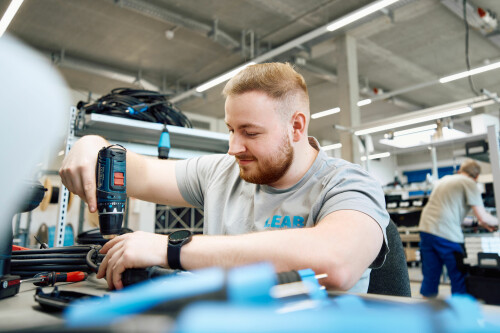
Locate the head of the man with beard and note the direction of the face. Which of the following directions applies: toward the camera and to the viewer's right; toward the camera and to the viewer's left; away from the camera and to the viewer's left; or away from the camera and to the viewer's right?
toward the camera and to the viewer's left

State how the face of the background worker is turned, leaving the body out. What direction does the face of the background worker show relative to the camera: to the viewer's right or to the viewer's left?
to the viewer's right

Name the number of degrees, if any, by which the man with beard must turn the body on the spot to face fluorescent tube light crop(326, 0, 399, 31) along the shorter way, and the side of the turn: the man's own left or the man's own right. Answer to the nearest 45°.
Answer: approximately 180°

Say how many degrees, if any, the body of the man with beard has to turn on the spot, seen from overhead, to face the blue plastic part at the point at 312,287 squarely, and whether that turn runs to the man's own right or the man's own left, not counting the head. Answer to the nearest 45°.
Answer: approximately 45° to the man's own left

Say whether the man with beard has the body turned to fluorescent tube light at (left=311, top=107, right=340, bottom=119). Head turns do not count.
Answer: no

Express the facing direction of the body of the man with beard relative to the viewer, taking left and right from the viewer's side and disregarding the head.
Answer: facing the viewer and to the left of the viewer

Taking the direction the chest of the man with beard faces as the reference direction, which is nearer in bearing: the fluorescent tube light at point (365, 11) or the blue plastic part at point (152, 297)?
the blue plastic part

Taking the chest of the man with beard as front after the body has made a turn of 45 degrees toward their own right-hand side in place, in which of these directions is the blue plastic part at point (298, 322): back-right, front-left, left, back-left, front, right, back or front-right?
left

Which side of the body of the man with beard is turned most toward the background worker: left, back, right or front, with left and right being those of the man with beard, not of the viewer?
back

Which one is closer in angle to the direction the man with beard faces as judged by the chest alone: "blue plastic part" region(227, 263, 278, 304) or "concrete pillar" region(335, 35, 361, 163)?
the blue plastic part

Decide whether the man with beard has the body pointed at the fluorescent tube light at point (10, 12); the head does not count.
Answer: no

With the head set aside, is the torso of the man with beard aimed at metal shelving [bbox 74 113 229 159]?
no

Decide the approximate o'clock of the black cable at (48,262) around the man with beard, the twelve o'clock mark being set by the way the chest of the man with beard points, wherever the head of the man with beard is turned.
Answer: The black cable is roughly at 1 o'clock from the man with beard.

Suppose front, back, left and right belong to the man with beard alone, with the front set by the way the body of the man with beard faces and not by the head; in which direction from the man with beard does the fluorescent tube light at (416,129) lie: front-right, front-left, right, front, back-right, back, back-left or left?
back

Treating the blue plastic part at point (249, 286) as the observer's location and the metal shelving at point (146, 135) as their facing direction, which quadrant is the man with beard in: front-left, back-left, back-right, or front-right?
front-right

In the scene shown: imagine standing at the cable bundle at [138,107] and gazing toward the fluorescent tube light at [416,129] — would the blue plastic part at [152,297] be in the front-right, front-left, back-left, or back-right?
back-right

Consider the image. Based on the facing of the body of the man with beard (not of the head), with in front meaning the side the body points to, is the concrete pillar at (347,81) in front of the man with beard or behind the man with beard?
behind

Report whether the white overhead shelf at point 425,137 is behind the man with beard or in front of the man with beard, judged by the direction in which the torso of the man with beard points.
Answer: behind
